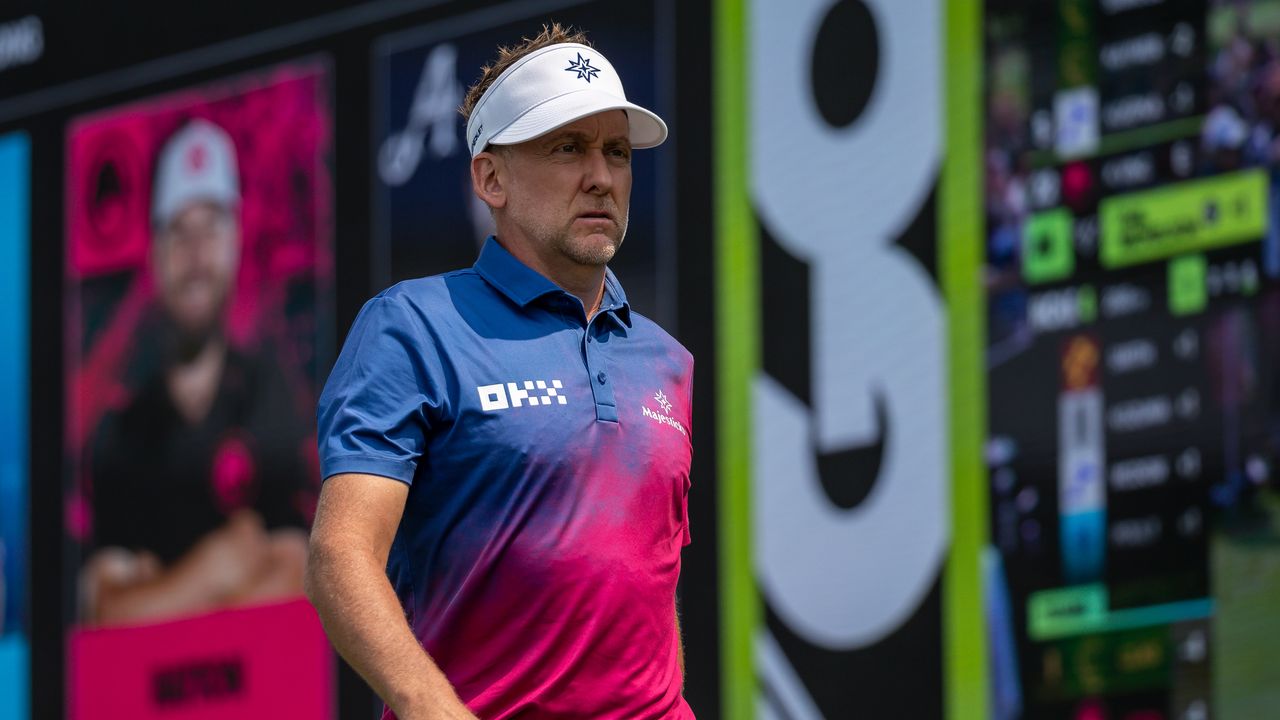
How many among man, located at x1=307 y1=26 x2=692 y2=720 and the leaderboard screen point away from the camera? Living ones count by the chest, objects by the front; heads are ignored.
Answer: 0

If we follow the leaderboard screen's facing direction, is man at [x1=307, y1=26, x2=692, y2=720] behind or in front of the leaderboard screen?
in front

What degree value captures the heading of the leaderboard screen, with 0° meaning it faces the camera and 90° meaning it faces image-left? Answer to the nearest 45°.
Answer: approximately 45°

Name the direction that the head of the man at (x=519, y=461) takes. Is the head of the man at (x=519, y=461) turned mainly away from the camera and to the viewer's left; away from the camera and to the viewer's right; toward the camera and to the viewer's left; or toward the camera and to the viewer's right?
toward the camera and to the viewer's right

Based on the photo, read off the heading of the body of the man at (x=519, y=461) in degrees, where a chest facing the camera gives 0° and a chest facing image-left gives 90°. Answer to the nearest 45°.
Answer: approximately 315°

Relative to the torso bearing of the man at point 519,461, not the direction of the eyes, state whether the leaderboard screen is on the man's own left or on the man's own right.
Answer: on the man's own left
